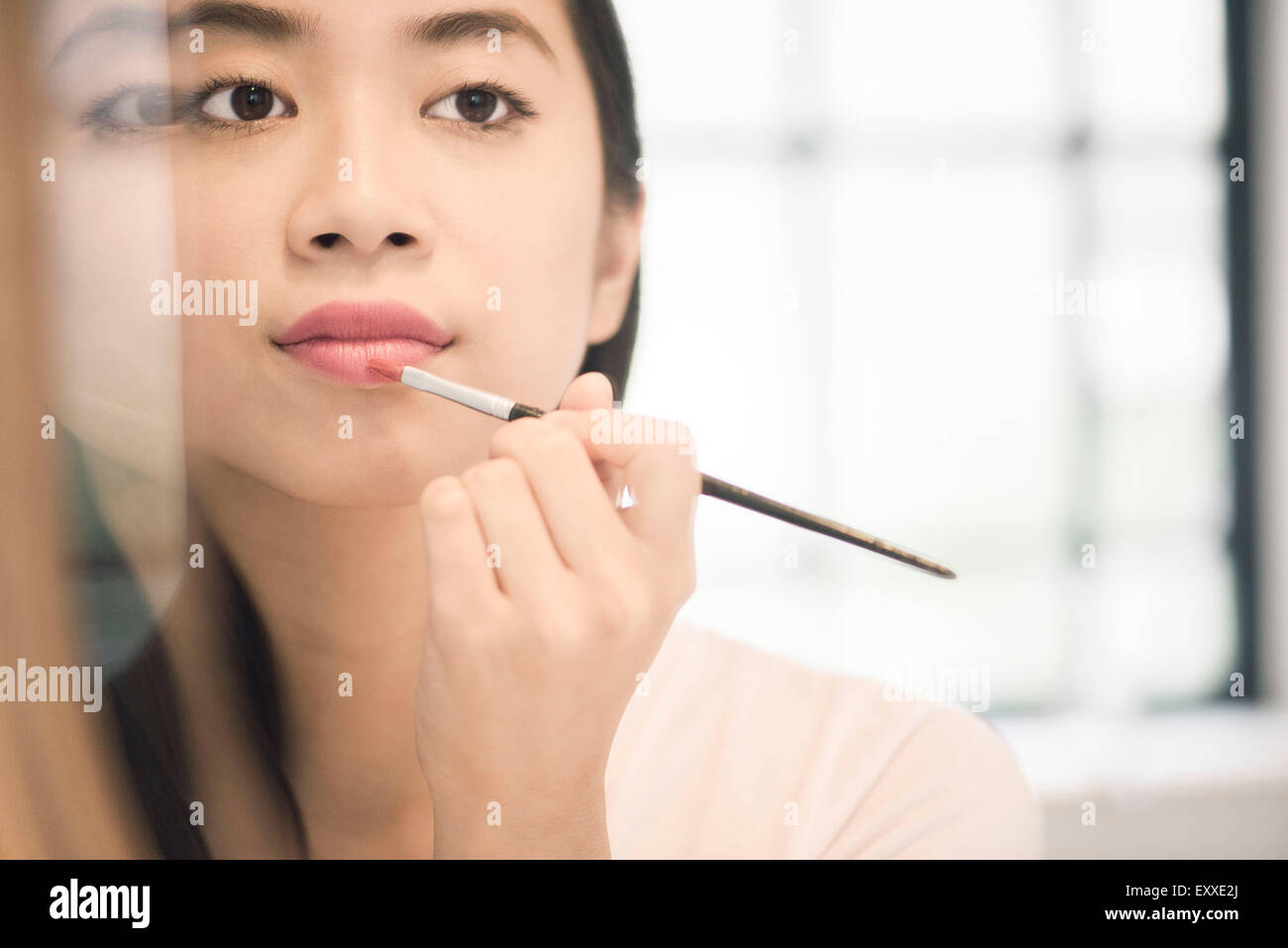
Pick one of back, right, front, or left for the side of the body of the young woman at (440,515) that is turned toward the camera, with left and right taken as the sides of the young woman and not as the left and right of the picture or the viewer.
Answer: front
